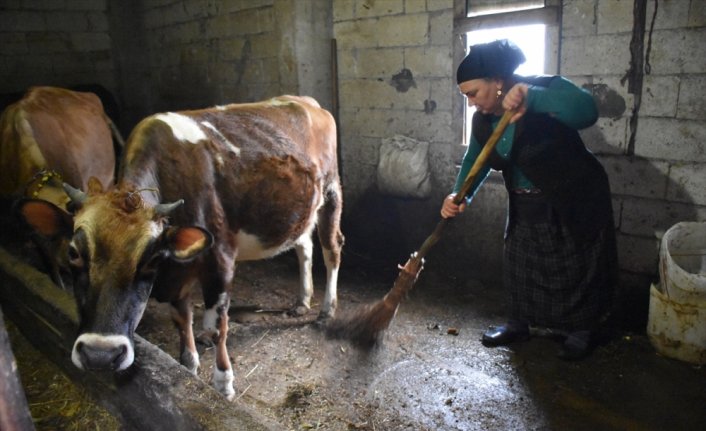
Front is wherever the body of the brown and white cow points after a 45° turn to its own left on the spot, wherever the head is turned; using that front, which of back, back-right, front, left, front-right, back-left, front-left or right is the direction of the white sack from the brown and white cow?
back-left

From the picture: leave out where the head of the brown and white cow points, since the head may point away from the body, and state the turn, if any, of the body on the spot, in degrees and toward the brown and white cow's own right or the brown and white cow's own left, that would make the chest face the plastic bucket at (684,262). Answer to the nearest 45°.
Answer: approximately 135° to the brown and white cow's own left

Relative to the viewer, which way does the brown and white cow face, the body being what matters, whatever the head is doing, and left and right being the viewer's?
facing the viewer and to the left of the viewer

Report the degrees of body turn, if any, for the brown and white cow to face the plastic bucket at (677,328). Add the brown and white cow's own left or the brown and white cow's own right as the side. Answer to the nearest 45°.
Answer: approximately 135° to the brown and white cow's own left

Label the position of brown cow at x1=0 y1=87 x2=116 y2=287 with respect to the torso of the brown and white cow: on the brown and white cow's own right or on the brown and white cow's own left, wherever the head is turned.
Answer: on the brown and white cow's own right

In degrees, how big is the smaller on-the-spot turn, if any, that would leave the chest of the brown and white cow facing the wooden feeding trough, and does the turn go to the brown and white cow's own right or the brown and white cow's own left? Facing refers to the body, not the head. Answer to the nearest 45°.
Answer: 0° — it already faces it

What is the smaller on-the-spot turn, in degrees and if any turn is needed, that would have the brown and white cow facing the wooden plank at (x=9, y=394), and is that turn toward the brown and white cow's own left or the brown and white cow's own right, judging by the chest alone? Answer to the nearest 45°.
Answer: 0° — it already faces it

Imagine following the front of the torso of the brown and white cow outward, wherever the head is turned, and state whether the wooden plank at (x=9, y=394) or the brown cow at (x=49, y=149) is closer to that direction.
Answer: the wooden plank

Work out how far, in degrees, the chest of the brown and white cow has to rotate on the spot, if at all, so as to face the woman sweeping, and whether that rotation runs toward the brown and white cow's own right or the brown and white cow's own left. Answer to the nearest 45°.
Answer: approximately 135° to the brown and white cow's own left
